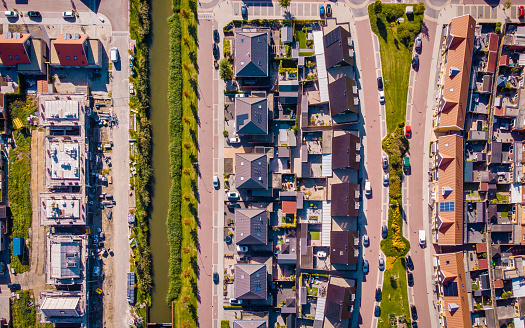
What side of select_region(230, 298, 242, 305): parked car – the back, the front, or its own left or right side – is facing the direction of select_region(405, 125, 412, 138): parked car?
front

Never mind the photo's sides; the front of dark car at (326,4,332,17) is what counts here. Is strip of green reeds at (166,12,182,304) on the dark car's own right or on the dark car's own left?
on the dark car's own left

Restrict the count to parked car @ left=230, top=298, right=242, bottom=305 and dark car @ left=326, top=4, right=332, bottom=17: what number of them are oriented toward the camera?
0

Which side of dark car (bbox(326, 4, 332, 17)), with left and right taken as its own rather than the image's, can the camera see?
back

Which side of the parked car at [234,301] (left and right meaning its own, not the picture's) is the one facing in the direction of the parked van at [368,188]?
front
